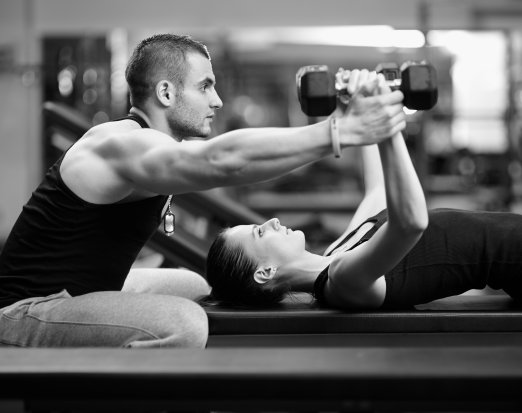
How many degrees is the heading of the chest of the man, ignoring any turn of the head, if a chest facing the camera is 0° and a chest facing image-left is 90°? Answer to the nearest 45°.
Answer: approximately 270°

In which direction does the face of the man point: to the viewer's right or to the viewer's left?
to the viewer's right
